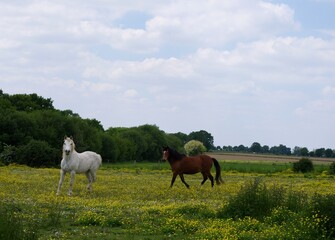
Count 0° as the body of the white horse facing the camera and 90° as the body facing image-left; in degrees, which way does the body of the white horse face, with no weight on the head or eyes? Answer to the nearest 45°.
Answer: approximately 45°
